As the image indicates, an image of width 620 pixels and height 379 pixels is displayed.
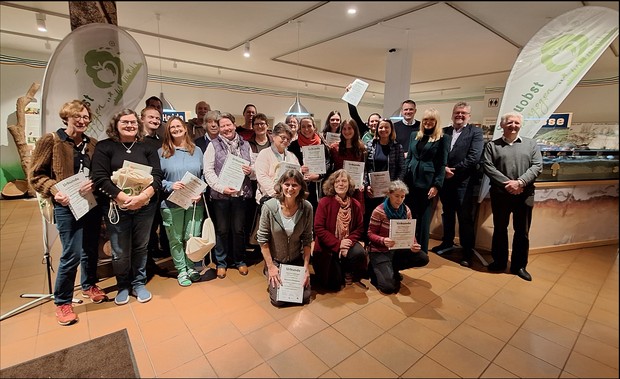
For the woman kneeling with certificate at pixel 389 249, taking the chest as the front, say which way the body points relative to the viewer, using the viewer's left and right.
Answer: facing the viewer and to the right of the viewer

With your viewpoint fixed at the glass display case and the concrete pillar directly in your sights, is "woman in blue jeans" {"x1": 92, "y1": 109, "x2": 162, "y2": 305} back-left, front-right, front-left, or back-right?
front-left

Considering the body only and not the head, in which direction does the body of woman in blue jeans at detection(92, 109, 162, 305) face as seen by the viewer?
toward the camera

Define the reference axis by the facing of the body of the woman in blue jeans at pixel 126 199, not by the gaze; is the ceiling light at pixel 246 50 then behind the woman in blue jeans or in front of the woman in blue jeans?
behind

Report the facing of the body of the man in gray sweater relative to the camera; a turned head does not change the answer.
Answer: toward the camera

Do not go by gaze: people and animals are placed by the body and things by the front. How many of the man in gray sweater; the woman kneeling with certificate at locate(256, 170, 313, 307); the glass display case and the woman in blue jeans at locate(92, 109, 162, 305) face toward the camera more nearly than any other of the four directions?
4

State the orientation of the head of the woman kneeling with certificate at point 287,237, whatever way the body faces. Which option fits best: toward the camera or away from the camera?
toward the camera

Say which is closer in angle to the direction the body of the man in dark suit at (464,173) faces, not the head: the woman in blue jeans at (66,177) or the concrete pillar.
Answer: the woman in blue jeans
